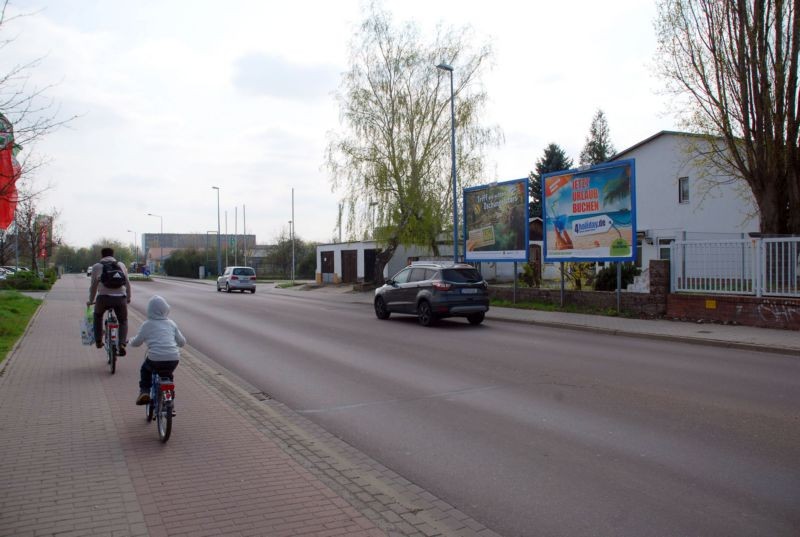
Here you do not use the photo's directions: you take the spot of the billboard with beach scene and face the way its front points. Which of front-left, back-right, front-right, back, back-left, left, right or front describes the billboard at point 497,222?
right

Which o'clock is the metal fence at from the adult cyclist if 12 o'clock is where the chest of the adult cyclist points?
The metal fence is roughly at 3 o'clock from the adult cyclist.

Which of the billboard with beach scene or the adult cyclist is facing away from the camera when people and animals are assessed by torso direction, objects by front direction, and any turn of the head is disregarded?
the adult cyclist

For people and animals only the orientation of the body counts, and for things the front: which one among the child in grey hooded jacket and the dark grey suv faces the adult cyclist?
the child in grey hooded jacket

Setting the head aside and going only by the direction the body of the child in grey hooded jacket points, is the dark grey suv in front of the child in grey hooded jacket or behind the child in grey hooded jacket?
in front

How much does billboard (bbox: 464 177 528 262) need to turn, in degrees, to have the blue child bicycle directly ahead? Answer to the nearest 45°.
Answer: approximately 45° to its left

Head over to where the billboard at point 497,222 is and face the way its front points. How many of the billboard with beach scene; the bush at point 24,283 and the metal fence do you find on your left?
2

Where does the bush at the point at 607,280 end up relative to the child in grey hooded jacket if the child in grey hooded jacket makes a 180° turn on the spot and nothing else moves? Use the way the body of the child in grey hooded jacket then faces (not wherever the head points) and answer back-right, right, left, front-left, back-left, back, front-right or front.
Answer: back-left

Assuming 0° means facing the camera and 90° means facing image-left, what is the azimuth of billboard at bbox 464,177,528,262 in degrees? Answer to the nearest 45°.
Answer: approximately 45°

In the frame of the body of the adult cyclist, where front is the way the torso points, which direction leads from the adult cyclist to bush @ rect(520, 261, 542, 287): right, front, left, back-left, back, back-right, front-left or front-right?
front-right

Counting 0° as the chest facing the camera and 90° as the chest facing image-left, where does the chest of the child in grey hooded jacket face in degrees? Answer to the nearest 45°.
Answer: approximately 180°

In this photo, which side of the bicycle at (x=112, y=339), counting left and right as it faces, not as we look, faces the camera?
back

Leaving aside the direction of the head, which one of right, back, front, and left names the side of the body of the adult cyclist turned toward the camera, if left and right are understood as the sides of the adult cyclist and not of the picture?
back

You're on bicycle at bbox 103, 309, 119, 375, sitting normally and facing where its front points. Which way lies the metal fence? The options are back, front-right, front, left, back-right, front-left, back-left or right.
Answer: right

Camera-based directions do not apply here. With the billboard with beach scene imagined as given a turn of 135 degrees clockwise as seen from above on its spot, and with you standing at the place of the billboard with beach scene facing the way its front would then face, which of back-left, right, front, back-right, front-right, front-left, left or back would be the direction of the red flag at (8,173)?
back-left

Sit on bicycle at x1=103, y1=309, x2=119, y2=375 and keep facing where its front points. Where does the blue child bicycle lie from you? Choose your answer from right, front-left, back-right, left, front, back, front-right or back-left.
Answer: back

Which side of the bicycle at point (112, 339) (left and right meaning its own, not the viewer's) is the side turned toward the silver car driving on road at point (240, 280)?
front

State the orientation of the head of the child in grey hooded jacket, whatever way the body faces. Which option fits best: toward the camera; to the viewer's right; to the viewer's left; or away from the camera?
away from the camera

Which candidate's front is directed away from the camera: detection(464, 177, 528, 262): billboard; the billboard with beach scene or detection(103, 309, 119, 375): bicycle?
the bicycle
